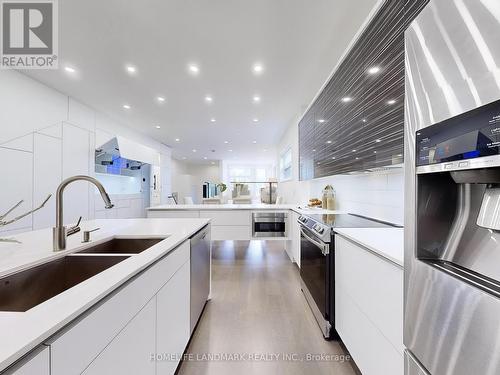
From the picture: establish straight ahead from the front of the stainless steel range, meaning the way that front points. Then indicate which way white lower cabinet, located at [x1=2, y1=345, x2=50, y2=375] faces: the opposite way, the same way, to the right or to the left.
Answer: the opposite way

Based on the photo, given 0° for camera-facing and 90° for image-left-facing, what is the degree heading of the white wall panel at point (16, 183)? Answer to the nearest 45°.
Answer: approximately 315°

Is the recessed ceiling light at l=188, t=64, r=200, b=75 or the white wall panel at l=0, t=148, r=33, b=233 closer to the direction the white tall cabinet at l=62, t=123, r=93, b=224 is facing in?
the recessed ceiling light

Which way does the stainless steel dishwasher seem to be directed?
to the viewer's right

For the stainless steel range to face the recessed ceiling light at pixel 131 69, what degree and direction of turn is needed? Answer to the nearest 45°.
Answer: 0° — it already faces it

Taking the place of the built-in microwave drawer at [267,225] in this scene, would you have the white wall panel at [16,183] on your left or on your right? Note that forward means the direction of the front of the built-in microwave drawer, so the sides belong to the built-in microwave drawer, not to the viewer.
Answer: on your right

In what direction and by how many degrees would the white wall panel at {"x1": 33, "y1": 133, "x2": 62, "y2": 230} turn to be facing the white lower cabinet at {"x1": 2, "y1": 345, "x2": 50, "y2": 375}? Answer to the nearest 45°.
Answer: approximately 45° to its right

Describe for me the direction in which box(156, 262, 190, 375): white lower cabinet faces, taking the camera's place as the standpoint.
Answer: facing to the right of the viewer

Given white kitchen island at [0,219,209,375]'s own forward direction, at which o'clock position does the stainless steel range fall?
The stainless steel range is roughly at 10 o'clock from the white kitchen island.

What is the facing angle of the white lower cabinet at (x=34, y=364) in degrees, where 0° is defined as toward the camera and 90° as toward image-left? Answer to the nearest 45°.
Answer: approximately 315°
